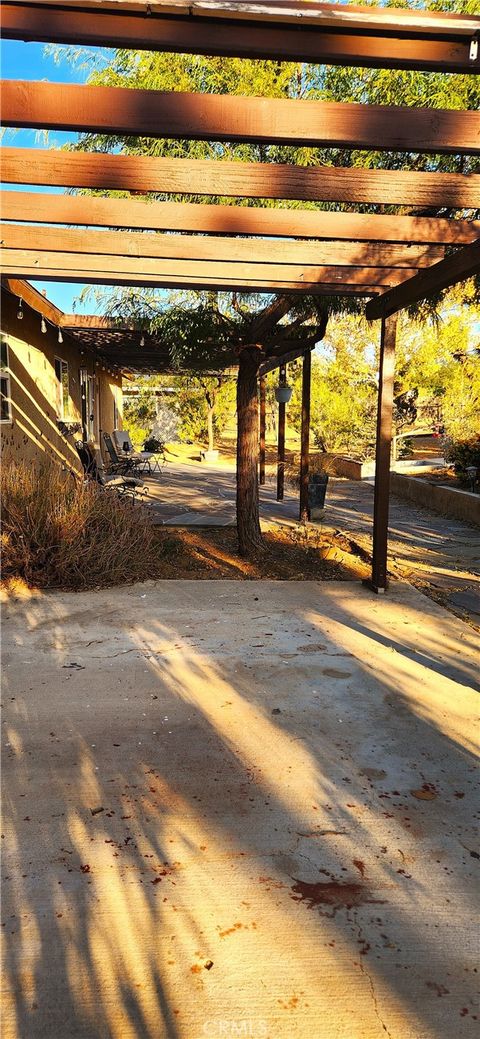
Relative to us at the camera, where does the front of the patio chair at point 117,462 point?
facing to the right of the viewer

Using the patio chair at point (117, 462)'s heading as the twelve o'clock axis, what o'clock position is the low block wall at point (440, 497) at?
The low block wall is roughly at 1 o'clock from the patio chair.

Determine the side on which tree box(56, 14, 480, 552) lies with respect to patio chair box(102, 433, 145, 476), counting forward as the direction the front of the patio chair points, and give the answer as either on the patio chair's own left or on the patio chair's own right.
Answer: on the patio chair's own right

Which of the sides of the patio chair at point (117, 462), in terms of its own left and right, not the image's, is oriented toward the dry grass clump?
right

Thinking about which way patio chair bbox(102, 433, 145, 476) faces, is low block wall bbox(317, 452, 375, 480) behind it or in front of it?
in front

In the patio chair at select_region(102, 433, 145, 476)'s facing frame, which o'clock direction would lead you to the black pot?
The black pot is roughly at 2 o'clock from the patio chair.

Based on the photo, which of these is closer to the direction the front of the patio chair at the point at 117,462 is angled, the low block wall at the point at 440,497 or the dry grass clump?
the low block wall

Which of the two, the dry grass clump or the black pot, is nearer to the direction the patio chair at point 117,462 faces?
the black pot
